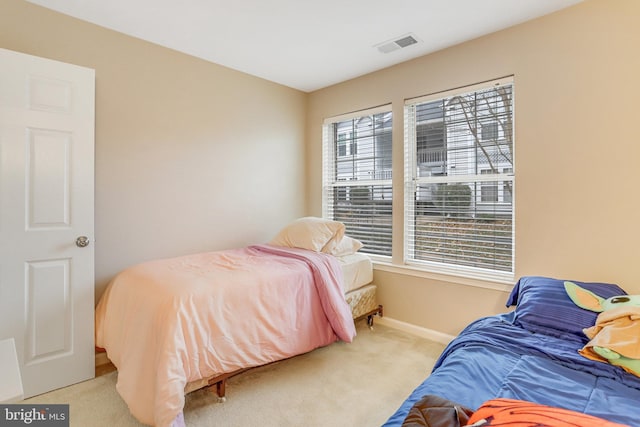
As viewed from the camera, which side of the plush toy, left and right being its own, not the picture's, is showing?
front

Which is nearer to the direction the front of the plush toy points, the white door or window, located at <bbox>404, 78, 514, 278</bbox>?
the white door

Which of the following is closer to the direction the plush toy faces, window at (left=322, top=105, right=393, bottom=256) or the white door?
the white door

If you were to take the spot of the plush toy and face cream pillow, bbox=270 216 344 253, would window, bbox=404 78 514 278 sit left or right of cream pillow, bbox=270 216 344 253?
right

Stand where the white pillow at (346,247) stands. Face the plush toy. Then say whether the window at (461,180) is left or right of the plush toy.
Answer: left

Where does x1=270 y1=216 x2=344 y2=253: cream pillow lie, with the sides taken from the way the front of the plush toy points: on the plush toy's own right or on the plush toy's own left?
on the plush toy's own right

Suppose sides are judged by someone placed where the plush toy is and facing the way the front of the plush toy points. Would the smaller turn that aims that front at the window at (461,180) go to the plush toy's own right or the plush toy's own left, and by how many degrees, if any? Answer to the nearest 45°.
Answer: approximately 135° to the plush toy's own right
